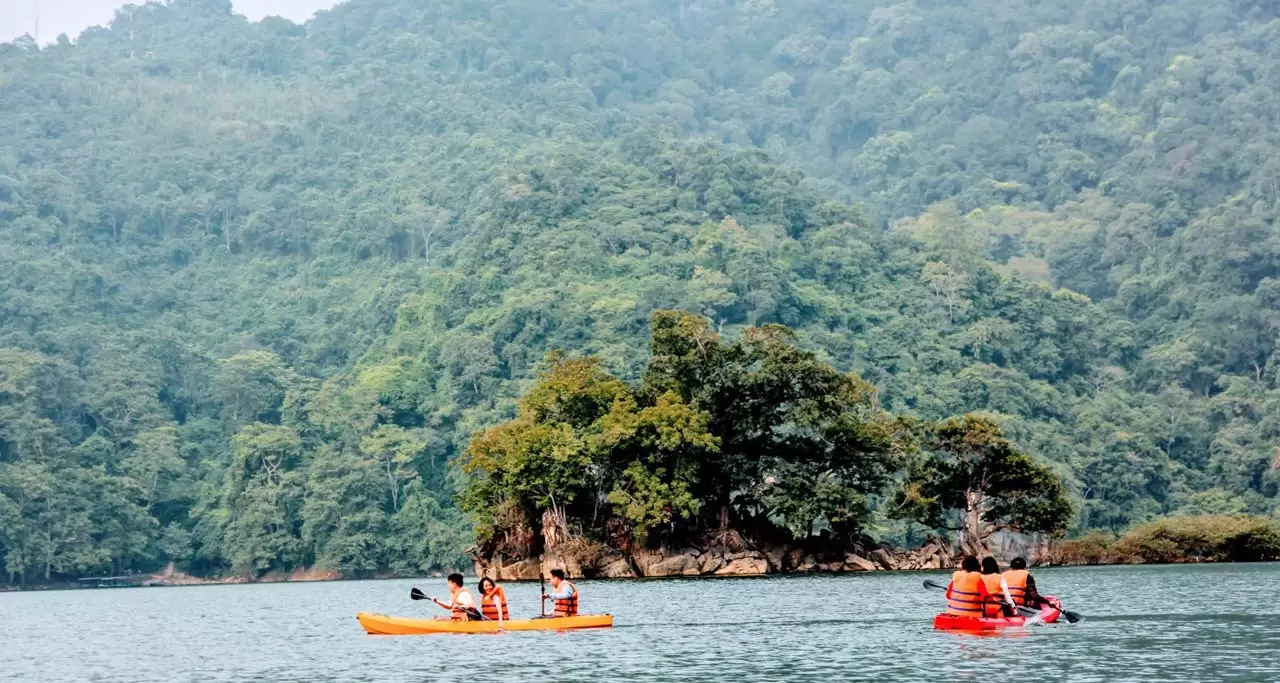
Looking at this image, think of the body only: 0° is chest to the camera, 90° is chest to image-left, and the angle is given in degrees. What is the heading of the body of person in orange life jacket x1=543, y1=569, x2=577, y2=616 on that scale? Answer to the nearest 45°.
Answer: approximately 90°

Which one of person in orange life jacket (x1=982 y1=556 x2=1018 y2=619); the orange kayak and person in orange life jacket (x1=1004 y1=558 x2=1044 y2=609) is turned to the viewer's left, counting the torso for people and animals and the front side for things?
the orange kayak

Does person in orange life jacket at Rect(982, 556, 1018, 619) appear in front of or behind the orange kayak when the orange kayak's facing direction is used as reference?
behind

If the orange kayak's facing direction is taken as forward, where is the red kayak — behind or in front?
behind

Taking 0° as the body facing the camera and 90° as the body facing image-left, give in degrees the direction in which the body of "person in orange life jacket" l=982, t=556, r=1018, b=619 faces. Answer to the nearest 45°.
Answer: approximately 225°

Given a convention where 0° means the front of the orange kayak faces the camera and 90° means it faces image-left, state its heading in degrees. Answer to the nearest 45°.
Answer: approximately 90°

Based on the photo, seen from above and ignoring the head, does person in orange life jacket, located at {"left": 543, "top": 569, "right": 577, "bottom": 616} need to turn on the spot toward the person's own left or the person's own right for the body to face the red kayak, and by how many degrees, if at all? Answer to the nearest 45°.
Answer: approximately 180°

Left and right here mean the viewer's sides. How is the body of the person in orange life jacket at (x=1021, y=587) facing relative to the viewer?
facing away from the viewer and to the right of the viewer

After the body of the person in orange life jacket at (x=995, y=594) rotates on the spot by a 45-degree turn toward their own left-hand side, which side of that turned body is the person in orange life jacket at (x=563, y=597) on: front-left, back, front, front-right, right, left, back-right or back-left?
left
